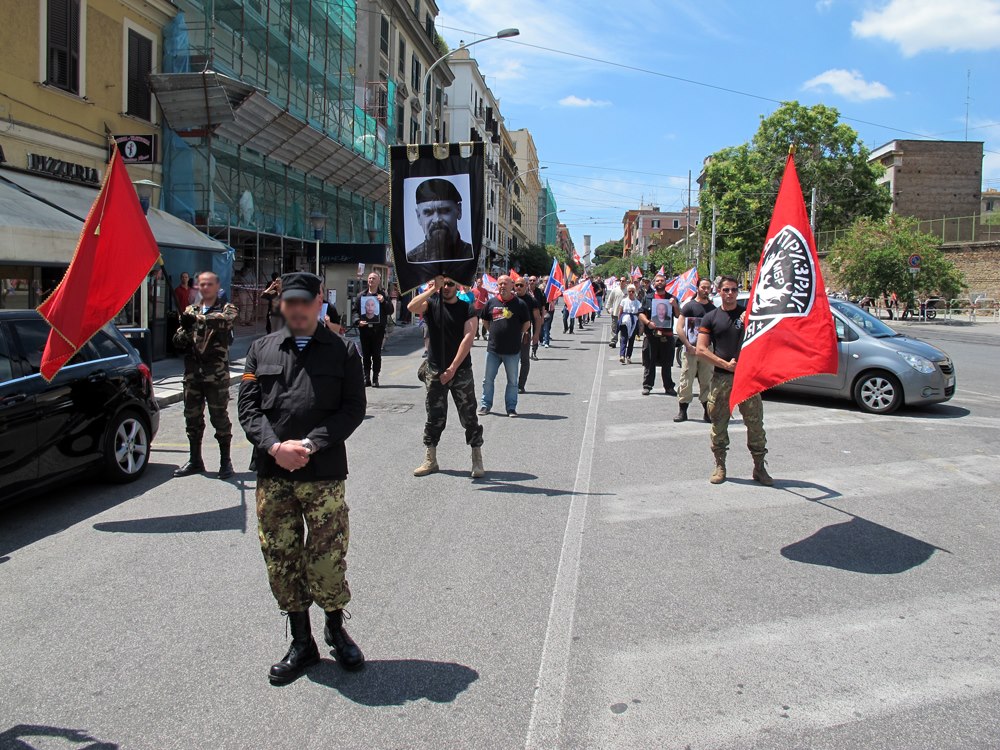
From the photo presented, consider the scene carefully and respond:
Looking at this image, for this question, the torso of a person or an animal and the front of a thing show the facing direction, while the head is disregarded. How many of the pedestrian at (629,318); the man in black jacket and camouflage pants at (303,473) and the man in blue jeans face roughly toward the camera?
3

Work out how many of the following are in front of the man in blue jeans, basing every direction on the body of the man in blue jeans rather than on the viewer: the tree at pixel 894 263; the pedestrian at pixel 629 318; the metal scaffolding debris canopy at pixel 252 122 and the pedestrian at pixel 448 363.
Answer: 1

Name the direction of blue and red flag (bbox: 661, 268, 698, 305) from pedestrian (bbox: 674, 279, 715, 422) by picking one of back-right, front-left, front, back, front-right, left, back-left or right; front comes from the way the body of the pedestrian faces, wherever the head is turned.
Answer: back

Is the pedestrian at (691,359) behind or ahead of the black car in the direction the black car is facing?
behind

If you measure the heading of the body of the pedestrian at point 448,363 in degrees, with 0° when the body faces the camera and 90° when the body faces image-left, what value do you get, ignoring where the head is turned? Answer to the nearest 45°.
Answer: approximately 0°

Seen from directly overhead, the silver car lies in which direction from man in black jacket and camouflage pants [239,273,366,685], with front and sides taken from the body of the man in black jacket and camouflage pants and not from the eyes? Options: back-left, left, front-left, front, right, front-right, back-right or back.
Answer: back-left

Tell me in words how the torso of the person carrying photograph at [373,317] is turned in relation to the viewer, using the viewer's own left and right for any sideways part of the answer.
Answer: facing the viewer

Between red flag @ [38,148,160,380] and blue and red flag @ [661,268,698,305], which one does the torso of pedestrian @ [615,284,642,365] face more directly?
the red flag

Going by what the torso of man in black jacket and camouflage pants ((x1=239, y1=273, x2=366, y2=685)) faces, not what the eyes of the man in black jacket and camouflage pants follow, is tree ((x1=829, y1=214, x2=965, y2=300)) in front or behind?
behind

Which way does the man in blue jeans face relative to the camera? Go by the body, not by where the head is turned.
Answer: toward the camera

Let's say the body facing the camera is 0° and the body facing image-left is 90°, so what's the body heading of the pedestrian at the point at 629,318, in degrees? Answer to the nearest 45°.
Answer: approximately 0°

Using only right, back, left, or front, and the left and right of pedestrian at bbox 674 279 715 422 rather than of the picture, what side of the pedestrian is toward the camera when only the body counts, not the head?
front

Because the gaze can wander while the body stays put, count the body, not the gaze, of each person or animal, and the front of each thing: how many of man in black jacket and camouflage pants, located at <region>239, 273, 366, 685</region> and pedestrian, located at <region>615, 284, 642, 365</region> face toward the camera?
2
